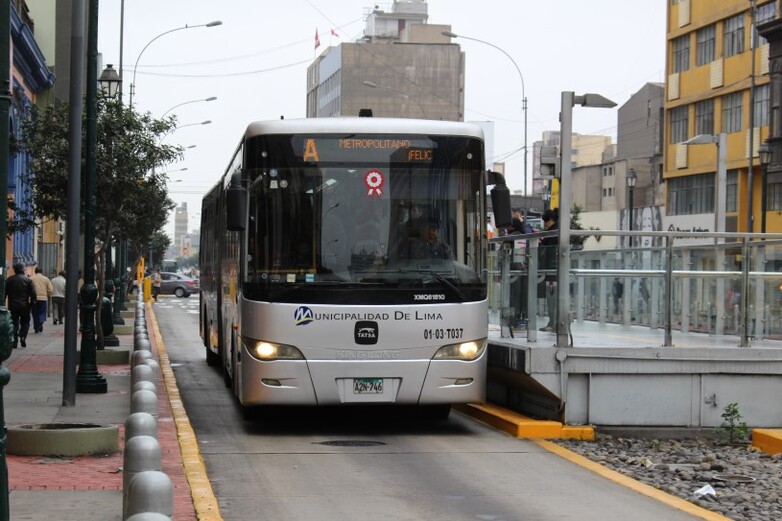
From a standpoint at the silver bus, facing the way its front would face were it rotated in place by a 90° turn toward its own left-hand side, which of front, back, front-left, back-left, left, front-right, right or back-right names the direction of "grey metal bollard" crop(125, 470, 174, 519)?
right

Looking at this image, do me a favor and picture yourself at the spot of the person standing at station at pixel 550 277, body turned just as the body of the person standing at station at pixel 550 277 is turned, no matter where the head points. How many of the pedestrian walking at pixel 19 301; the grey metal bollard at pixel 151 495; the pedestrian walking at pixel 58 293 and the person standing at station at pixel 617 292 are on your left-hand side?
1

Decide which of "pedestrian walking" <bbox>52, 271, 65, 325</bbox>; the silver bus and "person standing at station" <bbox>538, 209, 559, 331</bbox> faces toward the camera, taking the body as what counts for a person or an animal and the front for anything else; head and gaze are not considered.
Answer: the silver bus

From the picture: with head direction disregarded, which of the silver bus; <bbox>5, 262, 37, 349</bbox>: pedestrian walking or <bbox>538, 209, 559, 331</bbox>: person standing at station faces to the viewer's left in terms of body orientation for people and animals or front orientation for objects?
the person standing at station

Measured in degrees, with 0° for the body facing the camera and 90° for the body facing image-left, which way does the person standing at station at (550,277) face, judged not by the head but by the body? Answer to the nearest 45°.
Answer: approximately 90°

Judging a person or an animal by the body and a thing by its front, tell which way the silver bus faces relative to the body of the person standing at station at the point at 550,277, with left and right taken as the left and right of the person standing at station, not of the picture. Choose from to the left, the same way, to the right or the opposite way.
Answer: to the left

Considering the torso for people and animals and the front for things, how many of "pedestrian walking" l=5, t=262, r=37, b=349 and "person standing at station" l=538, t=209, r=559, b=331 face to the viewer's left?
1

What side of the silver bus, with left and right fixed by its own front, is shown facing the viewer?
front

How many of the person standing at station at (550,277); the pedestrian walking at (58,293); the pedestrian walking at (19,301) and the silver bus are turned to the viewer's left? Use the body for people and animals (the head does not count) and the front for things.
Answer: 1
